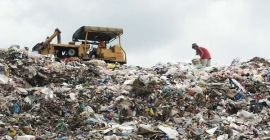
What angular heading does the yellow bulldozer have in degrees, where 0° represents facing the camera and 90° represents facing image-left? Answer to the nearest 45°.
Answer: approximately 90°
